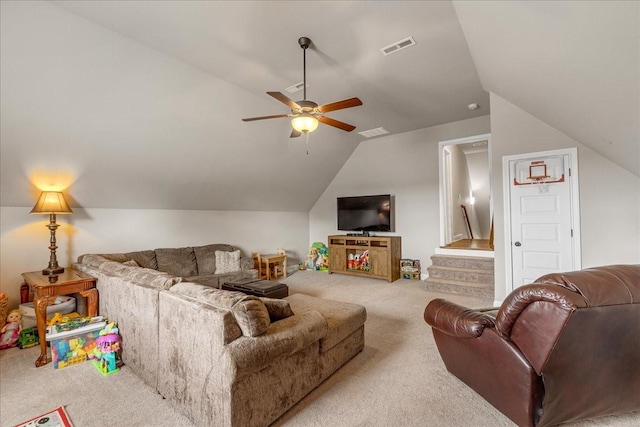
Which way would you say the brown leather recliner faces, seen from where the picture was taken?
facing away from the viewer and to the left of the viewer

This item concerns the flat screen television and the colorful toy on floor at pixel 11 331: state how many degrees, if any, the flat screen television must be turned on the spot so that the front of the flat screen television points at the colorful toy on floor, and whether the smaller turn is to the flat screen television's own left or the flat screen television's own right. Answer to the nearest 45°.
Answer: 0° — it already faces it

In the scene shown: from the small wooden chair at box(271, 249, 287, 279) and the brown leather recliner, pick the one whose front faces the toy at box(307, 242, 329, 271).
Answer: the brown leather recliner

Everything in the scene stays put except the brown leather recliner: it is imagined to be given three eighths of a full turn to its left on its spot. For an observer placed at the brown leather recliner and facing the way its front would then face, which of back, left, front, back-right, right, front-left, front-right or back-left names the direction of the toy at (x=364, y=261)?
back-right

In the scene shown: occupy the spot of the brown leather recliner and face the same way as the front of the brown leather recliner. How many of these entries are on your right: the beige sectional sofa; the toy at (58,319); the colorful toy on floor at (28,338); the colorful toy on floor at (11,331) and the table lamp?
0

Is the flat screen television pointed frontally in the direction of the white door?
no

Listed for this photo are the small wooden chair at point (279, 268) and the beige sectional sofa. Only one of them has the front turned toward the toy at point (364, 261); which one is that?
the beige sectional sofa

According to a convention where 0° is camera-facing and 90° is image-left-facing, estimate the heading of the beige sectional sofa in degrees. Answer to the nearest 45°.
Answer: approximately 225°

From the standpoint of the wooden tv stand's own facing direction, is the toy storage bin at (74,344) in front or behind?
in front

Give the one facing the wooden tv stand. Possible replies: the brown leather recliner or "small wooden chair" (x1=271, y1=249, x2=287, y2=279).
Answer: the brown leather recliner

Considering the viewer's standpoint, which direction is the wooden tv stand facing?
facing the viewer and to the left of the viewer

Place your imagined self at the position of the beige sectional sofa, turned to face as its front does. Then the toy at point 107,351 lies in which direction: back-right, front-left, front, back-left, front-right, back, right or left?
left

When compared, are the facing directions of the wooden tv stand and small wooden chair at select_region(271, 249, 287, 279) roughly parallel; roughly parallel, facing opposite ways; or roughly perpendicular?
roughly parallel

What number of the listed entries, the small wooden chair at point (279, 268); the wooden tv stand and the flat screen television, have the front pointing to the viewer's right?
0
